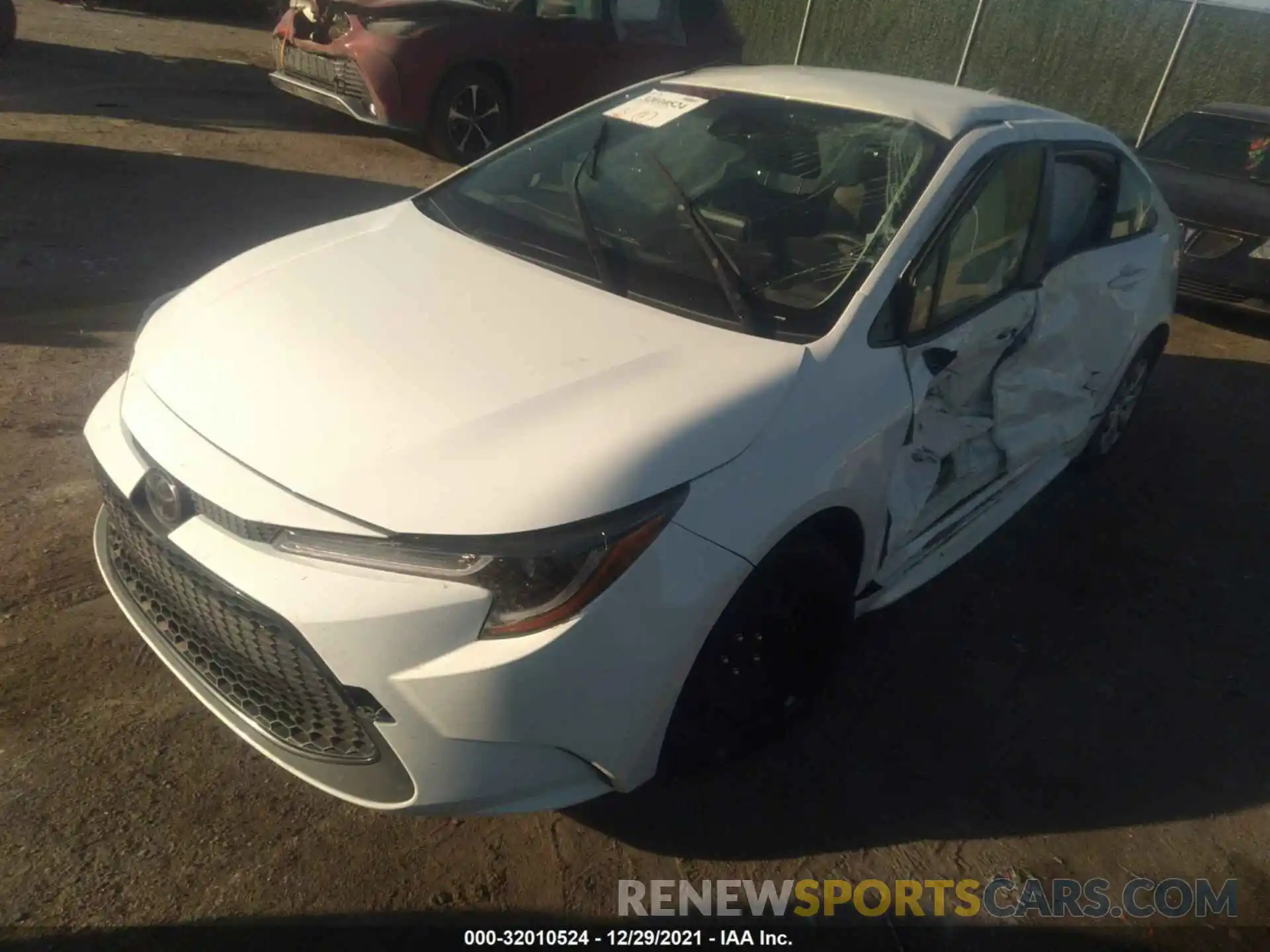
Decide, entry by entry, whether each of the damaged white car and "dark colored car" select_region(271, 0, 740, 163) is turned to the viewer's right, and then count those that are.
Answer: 0

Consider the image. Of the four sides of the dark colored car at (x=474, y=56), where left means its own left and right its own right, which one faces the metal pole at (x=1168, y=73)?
back

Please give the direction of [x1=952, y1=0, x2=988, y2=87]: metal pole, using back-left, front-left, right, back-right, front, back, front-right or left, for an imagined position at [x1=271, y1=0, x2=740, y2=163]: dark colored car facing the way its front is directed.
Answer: back

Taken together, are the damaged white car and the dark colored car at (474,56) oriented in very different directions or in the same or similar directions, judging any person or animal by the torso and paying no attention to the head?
same or similar directions

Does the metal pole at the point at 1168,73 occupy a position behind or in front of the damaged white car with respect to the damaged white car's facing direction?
behind

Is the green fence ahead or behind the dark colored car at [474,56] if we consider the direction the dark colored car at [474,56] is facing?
behind

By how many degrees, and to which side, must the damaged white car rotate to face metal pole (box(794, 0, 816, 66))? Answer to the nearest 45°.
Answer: approximately 135° to its right

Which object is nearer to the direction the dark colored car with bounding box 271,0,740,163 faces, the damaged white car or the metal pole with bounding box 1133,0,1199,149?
the damaged white car

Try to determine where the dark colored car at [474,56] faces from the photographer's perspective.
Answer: facing the viewer and to the left of the viewer

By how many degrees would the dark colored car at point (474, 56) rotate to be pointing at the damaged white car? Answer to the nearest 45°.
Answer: approximately 45° to its left

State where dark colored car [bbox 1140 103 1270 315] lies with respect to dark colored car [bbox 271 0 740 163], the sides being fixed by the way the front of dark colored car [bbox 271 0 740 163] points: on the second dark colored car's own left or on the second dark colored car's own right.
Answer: on the second dark colored car's own left
